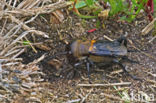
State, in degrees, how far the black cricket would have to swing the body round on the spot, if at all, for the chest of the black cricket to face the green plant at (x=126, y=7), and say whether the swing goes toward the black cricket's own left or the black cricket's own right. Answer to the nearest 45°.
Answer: approximately 90° to the black cricket's own right

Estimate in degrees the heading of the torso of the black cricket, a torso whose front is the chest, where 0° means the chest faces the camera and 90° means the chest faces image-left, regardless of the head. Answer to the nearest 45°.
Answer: approximately 90°

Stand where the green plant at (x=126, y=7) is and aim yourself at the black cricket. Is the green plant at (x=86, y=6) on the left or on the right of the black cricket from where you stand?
right
